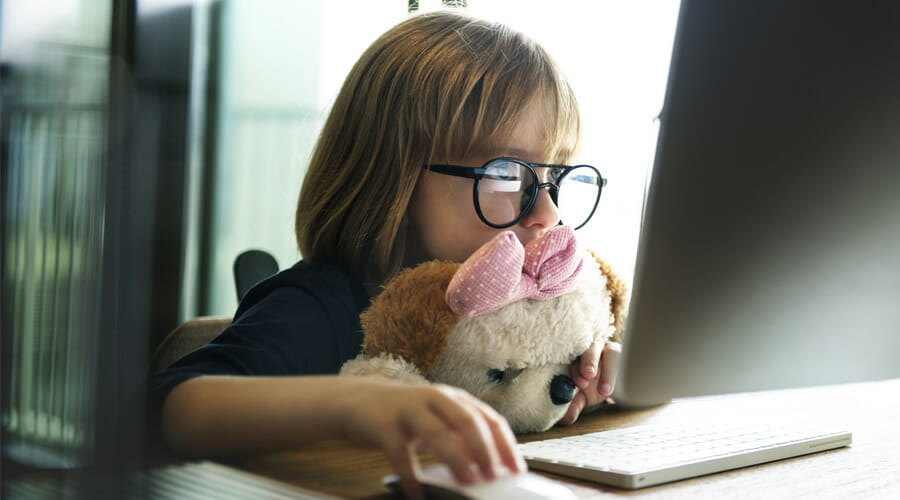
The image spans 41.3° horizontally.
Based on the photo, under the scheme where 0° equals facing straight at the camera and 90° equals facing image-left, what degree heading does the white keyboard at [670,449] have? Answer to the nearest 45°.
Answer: approximately 135°

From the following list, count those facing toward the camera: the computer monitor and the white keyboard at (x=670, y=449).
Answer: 0

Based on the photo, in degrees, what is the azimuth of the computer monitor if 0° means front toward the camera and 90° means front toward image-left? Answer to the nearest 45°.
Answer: approximately 135°

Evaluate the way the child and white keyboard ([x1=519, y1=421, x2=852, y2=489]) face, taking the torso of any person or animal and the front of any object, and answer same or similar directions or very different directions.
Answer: very different directions
